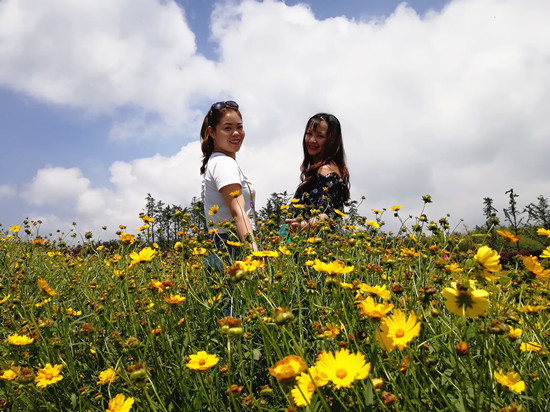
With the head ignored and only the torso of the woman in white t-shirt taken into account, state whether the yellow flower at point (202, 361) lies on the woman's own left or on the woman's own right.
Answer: on the woman's own right
